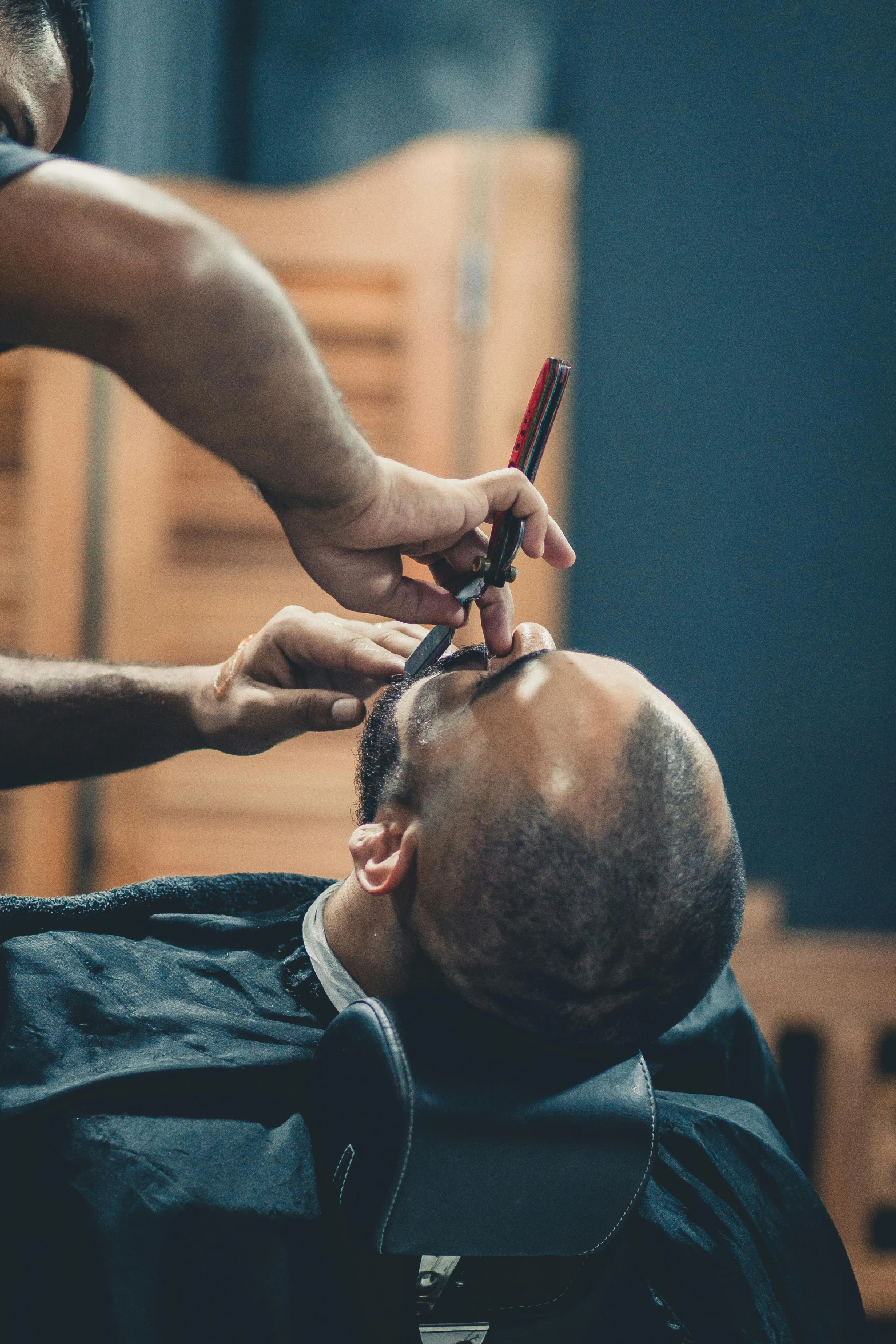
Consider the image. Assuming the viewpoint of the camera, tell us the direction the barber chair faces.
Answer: facing away from the viewer and to the left of the viewer

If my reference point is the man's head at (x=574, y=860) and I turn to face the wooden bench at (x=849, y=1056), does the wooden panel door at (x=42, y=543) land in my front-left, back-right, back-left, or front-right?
front-left

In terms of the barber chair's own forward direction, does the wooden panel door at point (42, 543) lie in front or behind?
in front

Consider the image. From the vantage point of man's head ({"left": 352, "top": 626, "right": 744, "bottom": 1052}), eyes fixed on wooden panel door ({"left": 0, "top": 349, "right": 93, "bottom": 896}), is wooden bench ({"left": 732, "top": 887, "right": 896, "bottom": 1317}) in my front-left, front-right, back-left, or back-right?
front-right

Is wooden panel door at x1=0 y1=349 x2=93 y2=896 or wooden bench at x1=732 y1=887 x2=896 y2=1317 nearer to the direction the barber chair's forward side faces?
the wooden panel door

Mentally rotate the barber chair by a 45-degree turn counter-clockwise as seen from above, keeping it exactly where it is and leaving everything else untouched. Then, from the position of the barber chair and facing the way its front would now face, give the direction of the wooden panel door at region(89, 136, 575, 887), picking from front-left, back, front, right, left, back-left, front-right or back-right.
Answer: right
